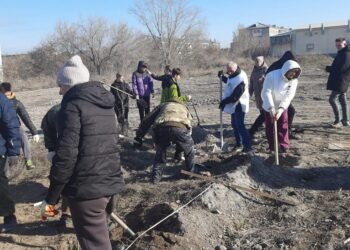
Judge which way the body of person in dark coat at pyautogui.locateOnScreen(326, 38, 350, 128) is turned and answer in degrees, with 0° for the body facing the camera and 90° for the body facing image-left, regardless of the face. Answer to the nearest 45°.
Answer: approximately 90°

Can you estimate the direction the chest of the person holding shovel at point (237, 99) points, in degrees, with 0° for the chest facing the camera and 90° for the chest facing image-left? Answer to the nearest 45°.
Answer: approximately 45°

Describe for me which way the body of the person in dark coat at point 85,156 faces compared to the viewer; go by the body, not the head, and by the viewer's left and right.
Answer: facing away from the viewer and to the left of the viewer

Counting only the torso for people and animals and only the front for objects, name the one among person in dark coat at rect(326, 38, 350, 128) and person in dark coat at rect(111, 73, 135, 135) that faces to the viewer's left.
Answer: person in dark coat at rect(326, 38, 350, 128)

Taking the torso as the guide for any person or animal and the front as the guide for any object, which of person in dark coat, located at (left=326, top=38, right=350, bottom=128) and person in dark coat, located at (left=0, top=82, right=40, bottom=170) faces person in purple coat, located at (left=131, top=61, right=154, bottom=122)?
person in dark coat, located at (left=326, top=38, right=350, bottom=128)

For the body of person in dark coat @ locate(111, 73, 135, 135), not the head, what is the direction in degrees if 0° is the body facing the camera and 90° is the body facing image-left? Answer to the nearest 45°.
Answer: approximately 0°
